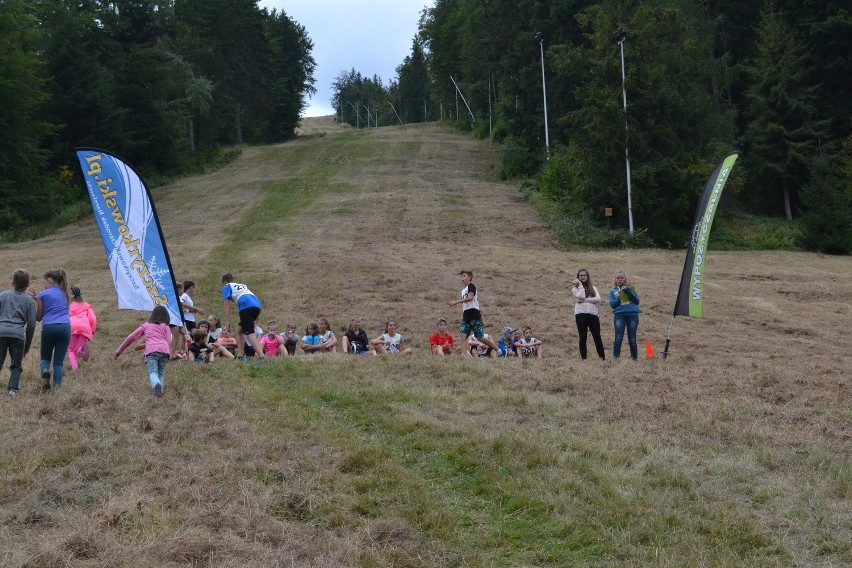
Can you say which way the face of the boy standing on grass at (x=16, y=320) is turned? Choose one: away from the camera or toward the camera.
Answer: away from the camera

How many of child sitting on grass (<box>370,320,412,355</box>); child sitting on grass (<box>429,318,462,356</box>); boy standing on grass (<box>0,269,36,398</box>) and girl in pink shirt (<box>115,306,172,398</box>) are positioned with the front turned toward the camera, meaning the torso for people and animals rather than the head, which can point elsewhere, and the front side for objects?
2

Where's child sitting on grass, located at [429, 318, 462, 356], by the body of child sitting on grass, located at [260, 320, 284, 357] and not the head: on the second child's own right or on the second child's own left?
on the second child's own left

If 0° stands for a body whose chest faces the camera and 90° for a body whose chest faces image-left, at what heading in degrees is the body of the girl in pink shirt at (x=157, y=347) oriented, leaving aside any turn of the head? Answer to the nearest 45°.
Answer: approximately 180°

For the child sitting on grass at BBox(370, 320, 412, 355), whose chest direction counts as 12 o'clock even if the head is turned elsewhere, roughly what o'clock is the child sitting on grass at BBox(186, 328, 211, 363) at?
the child sitting on grass at BBox(186, 328, 211, 363) is roughly at 2 o'clock from the child sitting on grass at BBox(370, 320, 412, 355).

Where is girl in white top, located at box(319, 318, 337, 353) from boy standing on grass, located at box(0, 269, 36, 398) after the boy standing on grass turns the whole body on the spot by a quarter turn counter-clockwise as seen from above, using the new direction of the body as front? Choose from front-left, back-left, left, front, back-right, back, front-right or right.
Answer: back-right

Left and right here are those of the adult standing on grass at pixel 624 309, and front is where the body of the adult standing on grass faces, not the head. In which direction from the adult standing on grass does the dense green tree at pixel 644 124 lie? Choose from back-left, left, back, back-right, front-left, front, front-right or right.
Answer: back

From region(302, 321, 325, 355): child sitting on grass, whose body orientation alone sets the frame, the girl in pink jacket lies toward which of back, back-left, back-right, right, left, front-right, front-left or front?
front-right

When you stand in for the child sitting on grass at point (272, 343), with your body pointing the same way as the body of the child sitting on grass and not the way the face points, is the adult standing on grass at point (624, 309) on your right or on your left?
on your left

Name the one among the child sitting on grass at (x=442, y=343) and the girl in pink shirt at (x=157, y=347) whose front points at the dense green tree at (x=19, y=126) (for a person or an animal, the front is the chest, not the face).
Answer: the girl in pink shirt

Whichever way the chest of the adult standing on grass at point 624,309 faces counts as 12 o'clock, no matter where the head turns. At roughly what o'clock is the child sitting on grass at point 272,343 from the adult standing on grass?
The child sitting on grass is roughly at 3 o'clock from the adult standing on grass.
